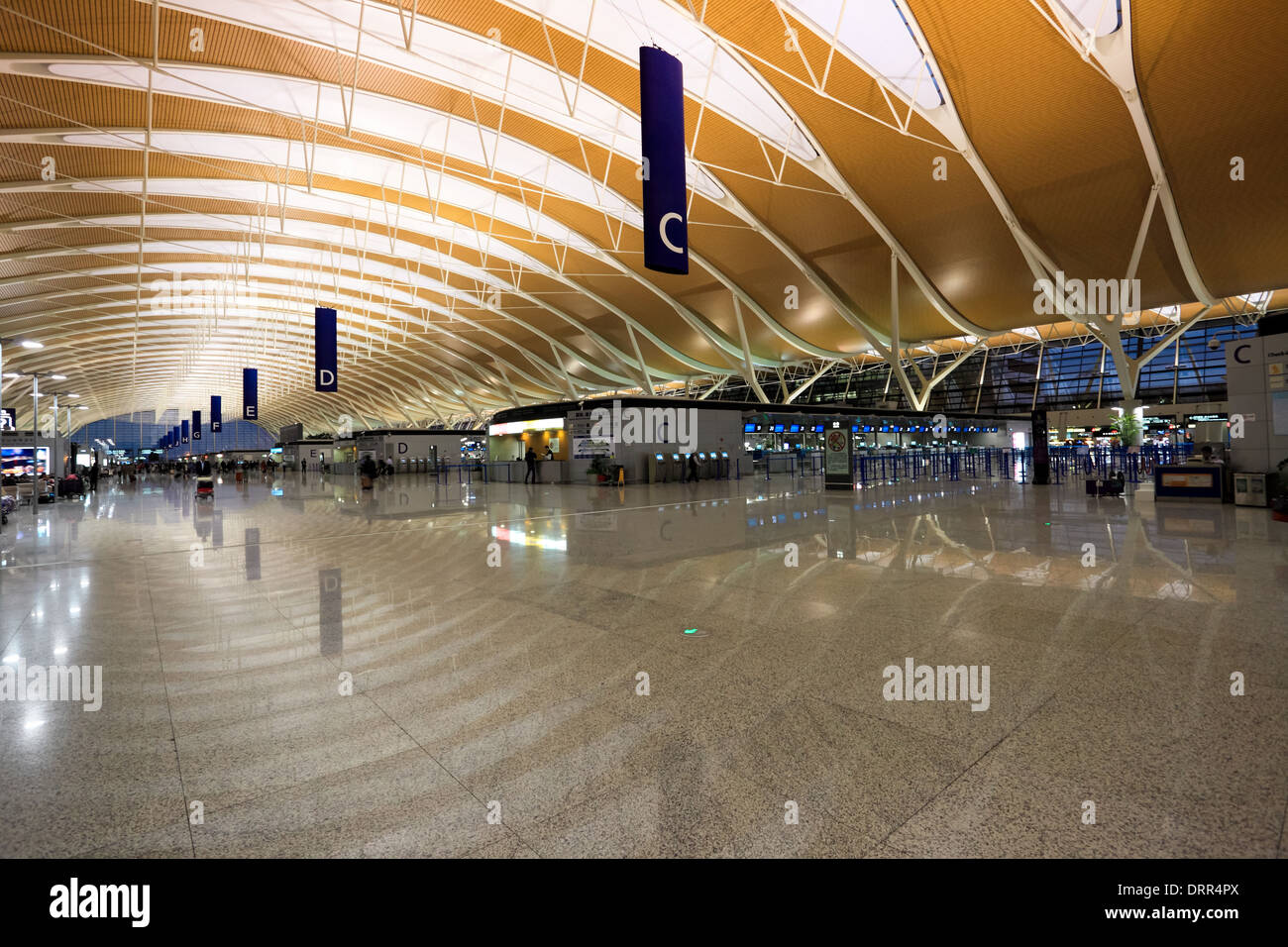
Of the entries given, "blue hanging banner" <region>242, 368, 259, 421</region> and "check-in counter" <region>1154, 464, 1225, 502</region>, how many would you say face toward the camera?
2

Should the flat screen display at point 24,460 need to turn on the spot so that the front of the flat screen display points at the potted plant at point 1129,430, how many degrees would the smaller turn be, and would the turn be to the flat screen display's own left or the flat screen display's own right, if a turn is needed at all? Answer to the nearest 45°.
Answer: approximately 45° to the flat screen display's own left

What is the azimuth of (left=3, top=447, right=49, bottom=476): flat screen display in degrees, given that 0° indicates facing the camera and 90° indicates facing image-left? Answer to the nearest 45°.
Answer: approximately 0°

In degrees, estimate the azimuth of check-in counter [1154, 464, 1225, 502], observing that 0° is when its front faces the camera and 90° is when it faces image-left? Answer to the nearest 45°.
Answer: approximately 0°
